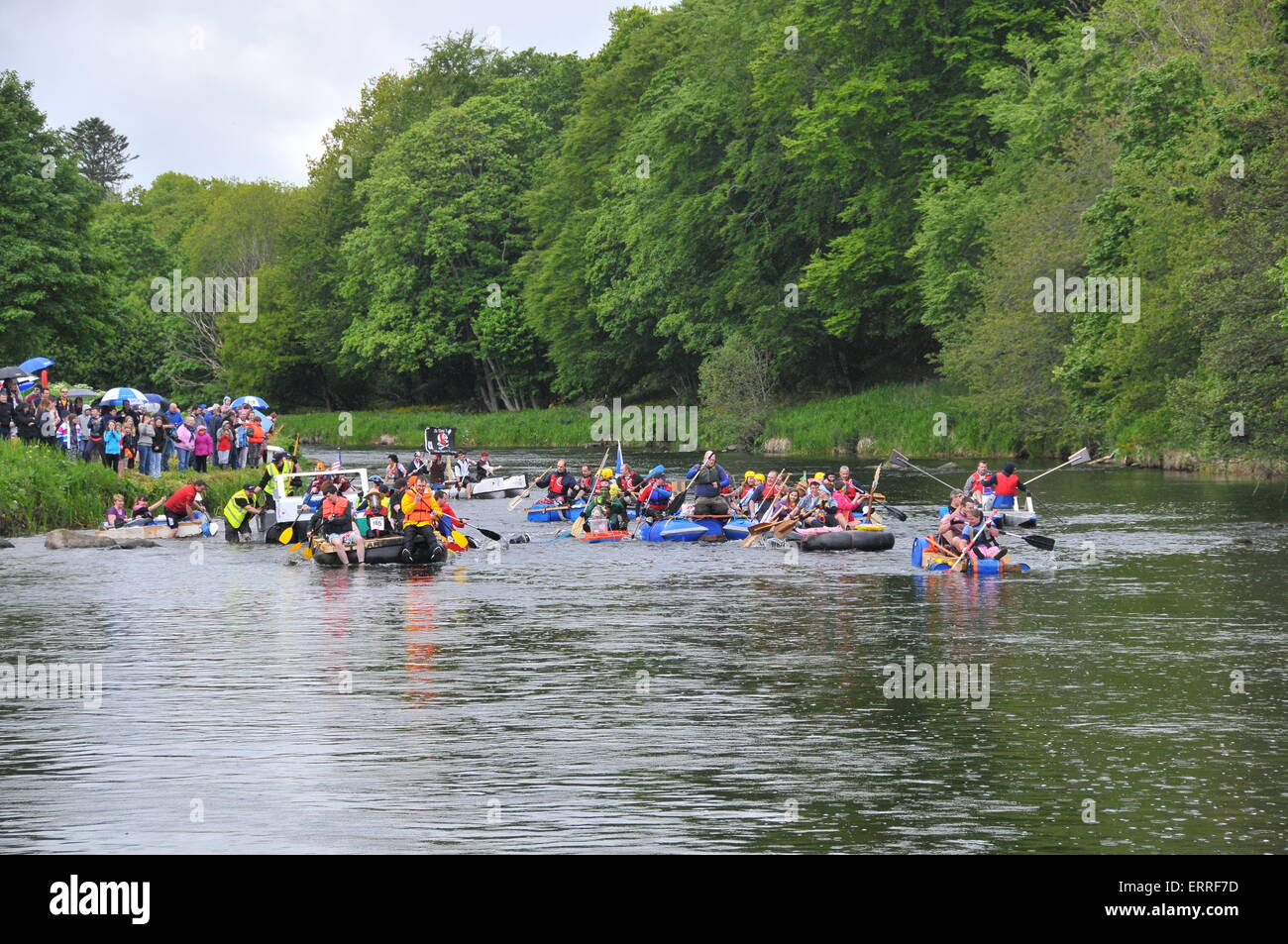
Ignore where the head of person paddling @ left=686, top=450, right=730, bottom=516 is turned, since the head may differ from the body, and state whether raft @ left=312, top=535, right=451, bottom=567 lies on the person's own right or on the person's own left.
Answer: on the person's own right

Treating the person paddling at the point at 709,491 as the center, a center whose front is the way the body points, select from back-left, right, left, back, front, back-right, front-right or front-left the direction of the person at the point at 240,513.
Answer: right

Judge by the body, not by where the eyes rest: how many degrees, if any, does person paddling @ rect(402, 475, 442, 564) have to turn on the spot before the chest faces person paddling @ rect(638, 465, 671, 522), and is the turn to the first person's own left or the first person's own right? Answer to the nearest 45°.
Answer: approximately 135° to the first person's own left

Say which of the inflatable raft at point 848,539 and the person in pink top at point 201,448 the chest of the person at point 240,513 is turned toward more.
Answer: the inflatable raft

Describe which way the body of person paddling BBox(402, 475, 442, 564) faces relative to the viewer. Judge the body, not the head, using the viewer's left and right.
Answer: facing the viewer

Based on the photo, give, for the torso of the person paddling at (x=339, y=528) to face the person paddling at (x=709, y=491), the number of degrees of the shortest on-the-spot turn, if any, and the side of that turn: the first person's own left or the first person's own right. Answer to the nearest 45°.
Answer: approximately 135° to the first person's own left

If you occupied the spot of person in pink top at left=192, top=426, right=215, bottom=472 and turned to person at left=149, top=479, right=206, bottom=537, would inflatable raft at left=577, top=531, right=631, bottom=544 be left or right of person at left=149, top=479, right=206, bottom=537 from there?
left

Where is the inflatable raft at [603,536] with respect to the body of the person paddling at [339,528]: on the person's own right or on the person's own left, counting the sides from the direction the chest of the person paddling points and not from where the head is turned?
on the person's own left

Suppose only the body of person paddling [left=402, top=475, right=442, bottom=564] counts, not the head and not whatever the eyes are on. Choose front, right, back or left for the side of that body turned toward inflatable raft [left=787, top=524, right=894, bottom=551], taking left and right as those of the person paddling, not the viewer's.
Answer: left

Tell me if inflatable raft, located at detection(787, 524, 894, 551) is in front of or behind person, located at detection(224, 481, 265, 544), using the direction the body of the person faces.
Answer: in front

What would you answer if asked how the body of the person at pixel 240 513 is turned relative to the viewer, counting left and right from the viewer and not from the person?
facing the viewer and to the right of the viewer

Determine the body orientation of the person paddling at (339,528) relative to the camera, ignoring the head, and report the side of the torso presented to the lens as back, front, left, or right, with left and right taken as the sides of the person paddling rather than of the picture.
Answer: front

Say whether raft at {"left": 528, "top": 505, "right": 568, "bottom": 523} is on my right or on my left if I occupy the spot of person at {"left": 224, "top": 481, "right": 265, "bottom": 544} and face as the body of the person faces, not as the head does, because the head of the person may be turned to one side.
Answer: on my left

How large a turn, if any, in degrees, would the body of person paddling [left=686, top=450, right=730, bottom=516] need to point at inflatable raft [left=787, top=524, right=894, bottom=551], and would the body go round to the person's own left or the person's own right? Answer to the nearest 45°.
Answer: approximately 45° to the person's own left

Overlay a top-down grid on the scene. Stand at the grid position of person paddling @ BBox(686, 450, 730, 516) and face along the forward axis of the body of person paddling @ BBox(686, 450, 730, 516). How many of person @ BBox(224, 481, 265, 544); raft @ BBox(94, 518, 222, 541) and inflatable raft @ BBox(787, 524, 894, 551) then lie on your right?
2

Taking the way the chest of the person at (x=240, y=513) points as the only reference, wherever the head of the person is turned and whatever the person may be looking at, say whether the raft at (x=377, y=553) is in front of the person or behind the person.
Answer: in front

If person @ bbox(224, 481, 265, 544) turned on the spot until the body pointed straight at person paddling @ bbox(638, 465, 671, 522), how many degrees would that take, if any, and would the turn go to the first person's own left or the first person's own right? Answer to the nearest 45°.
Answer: approximately 45° to the first person's own left
